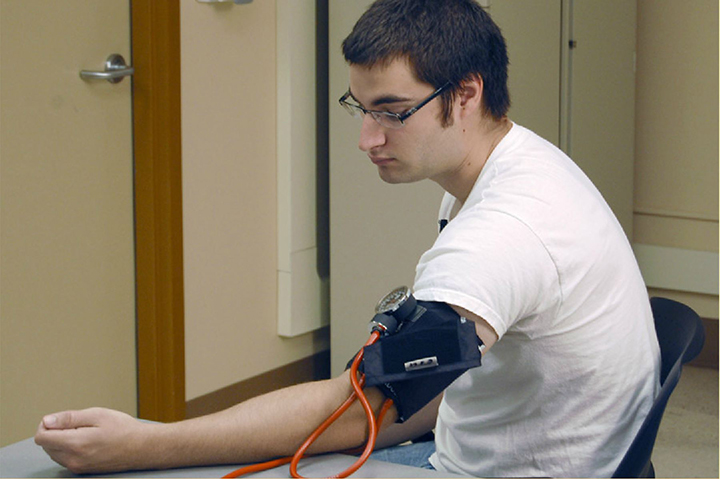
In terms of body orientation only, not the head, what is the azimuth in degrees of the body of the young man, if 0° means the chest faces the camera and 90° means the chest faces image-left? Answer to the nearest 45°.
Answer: approximately 90°

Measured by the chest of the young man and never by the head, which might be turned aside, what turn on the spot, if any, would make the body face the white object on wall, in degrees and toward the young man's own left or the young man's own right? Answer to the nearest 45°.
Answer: approximately 90° to the young man's own right
